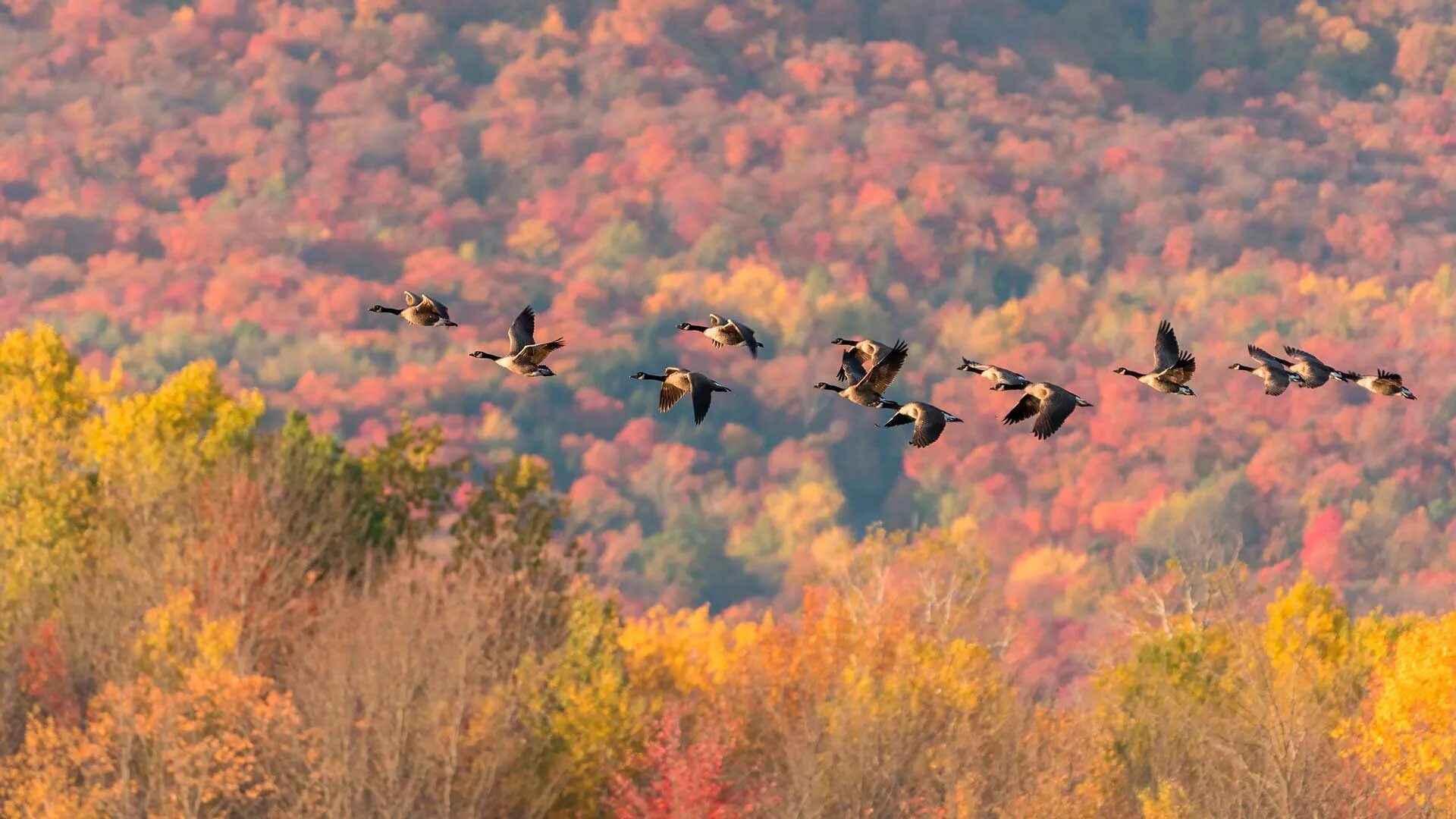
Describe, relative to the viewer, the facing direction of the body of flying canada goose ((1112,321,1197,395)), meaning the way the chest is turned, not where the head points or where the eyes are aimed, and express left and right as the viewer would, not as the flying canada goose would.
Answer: facing to the left of the viewer

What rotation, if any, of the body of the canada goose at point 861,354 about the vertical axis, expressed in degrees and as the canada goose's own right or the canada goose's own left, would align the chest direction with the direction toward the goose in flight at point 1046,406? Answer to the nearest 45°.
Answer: approximately 135° to the canada goose's own left

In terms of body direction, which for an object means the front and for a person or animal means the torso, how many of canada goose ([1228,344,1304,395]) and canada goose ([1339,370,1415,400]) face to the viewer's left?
2

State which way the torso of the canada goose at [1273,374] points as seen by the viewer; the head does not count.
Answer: to the viewer's left

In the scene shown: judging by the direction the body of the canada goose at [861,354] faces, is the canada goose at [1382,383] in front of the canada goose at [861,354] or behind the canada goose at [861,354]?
behind

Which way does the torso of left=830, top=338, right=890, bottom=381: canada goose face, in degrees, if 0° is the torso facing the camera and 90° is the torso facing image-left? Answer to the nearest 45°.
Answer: approximately 90°

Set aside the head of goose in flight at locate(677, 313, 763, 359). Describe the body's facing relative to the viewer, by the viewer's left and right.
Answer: facing to the left of the viewer

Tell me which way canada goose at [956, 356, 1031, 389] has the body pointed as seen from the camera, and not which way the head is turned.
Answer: to the viewer's left

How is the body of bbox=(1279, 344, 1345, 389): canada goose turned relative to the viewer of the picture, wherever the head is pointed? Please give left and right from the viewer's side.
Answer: facing to the left of the viewer

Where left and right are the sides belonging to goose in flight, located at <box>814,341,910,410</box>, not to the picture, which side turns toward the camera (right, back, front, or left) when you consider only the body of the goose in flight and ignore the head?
left
